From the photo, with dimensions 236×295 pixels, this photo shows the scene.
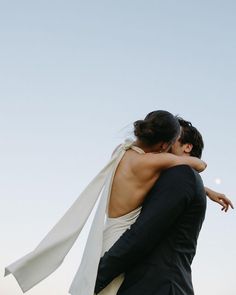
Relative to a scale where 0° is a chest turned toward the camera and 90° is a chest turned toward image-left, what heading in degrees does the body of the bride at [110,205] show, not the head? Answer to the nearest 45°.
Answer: approximately 225°

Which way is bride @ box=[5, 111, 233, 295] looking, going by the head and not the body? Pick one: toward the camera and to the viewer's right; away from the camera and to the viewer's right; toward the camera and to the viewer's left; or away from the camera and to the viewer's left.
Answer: away from the camera and to the viewer's right
